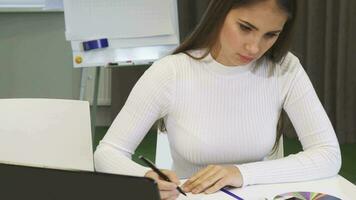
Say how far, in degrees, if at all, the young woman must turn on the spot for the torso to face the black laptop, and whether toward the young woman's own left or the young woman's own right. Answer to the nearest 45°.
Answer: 0° — they already face it

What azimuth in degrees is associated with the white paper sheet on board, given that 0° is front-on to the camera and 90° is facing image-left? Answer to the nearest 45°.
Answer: approximately 0°

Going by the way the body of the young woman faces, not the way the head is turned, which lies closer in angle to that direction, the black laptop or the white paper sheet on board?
the black laptop

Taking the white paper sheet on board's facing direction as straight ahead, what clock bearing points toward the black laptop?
The black laptop is roughly at 12 o'clock from the white paper sheet on board.

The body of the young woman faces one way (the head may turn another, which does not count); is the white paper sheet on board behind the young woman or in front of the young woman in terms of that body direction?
behind

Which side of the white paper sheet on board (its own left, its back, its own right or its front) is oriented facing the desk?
front
